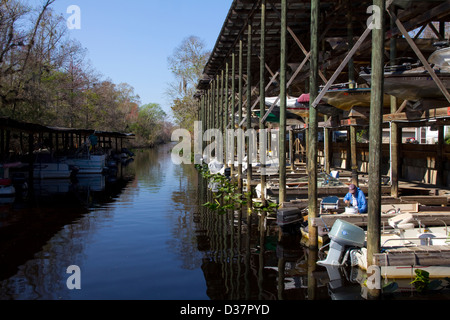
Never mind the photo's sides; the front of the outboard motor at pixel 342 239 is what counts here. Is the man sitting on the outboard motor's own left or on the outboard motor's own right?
on the outboard motor's own left

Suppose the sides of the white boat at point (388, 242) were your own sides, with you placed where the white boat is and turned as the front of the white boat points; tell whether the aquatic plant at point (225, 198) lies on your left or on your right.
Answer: on your left

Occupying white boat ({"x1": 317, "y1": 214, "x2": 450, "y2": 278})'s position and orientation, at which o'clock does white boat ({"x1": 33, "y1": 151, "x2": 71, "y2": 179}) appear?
white boat ({"x1": 33, "y1": 151, "x2": 71, "y2": 179}) is roughly at 7 o'clock from white boat ({"x1": 317, "y1": 214, "x2": 450, "y2": 278}).

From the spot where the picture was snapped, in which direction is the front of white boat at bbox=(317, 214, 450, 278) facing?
facing to the right of the viewer

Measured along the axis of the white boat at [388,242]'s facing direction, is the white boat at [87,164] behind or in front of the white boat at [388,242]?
behind

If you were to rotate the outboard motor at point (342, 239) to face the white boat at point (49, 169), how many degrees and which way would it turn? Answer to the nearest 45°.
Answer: approximately 135° to its left

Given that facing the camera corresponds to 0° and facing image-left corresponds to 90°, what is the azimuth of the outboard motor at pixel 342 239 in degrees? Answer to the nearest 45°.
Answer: approximately 270°

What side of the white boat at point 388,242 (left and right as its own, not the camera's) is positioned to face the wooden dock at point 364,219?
left
